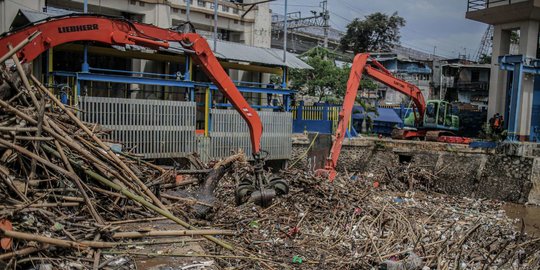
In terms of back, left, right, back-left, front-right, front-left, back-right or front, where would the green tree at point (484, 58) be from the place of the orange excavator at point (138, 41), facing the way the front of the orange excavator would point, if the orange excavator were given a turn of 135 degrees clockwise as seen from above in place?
back

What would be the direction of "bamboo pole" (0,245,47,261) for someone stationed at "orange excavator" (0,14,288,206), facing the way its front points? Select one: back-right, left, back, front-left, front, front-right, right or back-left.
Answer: right

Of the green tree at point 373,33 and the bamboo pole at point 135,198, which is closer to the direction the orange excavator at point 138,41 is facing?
the green tree

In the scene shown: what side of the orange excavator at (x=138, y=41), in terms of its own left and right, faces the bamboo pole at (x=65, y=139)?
right

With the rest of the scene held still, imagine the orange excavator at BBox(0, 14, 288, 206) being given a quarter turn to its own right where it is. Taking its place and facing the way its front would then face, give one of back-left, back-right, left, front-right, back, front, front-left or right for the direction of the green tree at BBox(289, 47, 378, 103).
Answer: back-left

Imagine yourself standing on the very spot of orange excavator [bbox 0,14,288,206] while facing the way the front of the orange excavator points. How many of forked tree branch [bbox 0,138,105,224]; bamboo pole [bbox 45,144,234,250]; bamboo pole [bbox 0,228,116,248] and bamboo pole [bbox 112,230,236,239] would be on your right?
4

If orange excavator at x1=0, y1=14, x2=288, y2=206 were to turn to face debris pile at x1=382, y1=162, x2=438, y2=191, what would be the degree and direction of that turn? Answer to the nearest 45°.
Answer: approximately 45° to its left

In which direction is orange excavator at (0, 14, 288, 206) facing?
to the viewer's right

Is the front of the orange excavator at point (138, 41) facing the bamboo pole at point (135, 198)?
no

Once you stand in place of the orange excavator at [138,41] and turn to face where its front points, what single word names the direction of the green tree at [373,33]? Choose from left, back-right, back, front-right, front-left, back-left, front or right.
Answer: front-left

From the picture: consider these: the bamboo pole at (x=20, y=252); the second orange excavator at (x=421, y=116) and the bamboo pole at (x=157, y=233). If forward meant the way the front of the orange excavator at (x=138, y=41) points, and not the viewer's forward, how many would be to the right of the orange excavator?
2

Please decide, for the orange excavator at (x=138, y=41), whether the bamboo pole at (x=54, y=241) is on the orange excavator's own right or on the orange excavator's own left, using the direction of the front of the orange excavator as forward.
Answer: on the orange excavator's own right

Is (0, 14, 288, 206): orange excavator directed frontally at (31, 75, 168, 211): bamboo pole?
no

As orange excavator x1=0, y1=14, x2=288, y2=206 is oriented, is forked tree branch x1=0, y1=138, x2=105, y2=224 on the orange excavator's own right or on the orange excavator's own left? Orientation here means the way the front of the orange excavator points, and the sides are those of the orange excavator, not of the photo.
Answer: on the orange excavator's own right
